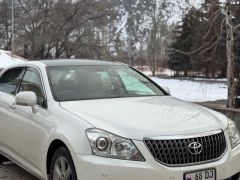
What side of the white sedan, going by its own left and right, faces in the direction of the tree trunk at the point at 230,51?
left

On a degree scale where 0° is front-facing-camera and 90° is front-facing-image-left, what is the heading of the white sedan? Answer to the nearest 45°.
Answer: approximately 315°
